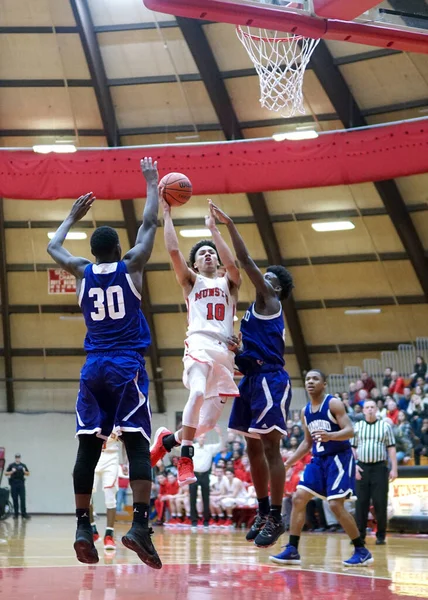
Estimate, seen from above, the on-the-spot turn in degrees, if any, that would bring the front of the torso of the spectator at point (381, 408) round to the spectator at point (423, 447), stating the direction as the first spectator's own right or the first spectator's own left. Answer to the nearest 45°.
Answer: approximately 45° to the first spectator's own left

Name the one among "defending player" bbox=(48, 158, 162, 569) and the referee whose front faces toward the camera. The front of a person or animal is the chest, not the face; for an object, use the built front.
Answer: the referee

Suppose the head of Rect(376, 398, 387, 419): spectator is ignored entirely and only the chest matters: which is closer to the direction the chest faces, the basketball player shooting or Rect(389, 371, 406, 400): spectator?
the basketball player shooting

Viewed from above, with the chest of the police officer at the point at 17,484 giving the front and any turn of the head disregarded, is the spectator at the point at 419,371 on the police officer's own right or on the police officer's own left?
on the police officer's own left

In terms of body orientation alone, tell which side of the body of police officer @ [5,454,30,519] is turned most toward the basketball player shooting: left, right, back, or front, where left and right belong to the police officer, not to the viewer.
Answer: front

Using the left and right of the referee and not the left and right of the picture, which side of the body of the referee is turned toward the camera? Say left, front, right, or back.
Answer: front

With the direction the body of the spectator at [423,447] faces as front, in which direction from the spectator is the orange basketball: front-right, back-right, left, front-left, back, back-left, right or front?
front-left

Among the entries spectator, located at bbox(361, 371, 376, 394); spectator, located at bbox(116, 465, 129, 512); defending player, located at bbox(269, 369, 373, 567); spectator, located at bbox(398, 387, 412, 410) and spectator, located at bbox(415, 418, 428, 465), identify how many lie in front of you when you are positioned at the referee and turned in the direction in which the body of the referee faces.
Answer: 1

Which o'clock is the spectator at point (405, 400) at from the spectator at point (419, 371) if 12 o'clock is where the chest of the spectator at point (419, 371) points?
the spectator at point (405, 400) is roughly at 11 o'clock from the spectator at point (419, 371).

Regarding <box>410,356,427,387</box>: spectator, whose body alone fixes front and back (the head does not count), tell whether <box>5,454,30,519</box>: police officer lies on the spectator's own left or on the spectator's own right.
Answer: on the spectator's own right

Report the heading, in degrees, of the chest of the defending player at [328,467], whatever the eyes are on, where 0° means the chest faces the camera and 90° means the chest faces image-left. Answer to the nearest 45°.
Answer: approximately 45°

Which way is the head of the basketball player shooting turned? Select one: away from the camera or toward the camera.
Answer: toward the camera

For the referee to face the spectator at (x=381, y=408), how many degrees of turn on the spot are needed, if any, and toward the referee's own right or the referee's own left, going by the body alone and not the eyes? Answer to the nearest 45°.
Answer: approximately 180°

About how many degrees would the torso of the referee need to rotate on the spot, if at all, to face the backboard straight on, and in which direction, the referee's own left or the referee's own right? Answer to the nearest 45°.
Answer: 0° — they already face it

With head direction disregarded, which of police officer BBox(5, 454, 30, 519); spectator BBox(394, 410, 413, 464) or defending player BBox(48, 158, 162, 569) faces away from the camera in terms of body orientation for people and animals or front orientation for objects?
the defending player
